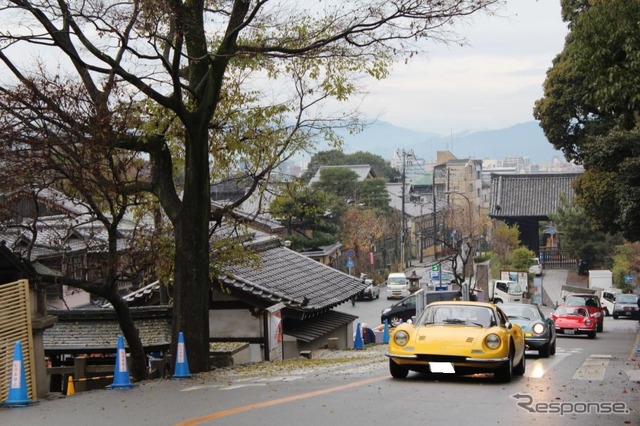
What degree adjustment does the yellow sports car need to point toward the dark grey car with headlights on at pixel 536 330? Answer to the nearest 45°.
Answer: approximately 180°

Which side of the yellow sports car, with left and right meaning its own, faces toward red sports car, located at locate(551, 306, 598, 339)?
back

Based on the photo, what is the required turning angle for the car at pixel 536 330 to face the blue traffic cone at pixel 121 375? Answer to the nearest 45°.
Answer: approximately 45° to its right

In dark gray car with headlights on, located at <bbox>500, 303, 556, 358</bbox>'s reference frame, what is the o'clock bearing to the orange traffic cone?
The orange traffic cone is roughly at 2 o'clock from the dark gray car with headlights on.

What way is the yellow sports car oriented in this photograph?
toward the camera

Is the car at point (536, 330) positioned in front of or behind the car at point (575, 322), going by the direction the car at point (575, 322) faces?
in front

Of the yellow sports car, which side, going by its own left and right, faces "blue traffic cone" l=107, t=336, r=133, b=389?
right

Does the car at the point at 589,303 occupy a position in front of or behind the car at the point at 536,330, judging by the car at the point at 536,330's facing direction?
behind

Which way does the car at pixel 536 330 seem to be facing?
toward the camera

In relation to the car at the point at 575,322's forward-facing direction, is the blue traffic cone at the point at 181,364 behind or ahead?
ahead

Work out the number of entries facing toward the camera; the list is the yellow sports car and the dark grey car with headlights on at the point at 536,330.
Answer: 2

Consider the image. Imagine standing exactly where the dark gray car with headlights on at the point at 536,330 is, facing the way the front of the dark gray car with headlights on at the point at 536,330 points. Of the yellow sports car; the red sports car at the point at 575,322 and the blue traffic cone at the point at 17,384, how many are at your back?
1
